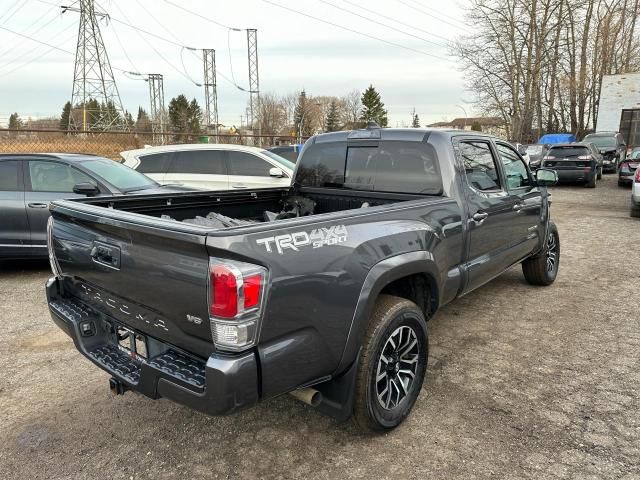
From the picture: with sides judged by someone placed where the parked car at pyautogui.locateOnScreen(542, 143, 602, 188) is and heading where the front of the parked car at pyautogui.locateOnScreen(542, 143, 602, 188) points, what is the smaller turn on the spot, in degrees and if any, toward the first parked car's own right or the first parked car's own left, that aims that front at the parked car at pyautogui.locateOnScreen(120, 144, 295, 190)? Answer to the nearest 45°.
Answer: approximately 135° to the first parked car's own left

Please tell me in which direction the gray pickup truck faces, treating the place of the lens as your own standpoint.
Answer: facing away from the viewer and to the right of the viewer

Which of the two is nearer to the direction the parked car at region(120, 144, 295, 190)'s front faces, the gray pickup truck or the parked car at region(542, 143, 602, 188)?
the parked car

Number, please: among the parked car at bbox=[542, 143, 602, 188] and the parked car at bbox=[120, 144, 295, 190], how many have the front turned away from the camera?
1

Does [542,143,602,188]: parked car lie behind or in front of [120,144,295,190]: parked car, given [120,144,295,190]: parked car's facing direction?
in front

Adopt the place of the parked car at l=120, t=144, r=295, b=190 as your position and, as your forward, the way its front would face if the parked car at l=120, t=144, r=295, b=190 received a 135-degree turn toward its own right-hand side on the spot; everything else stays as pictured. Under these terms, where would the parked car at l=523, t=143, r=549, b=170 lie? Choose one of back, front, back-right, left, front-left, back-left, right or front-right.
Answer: back

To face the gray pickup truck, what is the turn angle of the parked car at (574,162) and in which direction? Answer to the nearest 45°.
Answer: approximately 180°

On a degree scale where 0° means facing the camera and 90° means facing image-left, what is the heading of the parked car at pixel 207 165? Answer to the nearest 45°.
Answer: approximately 270°

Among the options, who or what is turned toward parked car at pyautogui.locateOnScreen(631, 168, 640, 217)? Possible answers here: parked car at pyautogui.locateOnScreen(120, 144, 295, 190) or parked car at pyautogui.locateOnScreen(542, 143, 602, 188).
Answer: parked car at pyautogui.locateOnScreen(120, 144, 295, 190)

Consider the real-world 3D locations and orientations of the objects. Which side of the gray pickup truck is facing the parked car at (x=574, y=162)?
front

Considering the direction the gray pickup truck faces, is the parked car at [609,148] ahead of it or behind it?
ahead

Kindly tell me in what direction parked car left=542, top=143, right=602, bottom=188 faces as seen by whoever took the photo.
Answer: facing away from the viewer

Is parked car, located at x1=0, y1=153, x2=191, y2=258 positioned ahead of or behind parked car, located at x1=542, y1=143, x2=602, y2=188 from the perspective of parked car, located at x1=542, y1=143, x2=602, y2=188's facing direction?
behind
